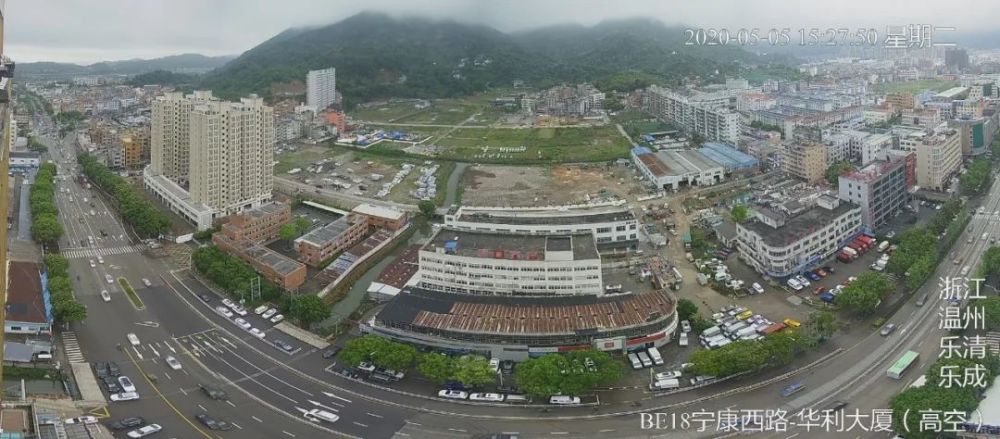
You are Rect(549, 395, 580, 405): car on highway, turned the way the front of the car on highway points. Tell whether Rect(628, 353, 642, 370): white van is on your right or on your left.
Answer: on your right

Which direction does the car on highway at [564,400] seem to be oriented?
to the viewer's left

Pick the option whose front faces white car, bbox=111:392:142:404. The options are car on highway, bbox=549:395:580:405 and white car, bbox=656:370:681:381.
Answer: the car on highway

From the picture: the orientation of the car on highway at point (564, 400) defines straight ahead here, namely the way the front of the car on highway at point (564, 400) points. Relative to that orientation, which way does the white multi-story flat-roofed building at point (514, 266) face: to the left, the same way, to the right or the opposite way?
to the left

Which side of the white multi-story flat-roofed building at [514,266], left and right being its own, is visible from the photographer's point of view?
front

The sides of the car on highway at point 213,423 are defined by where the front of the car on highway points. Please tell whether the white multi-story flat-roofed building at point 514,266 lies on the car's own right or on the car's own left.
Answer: on the car's own left

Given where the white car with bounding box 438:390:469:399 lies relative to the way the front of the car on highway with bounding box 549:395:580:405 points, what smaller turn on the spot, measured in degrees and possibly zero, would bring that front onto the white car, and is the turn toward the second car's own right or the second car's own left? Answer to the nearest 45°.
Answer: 0° — it already faces it

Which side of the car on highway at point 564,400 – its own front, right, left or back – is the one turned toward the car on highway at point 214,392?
front
